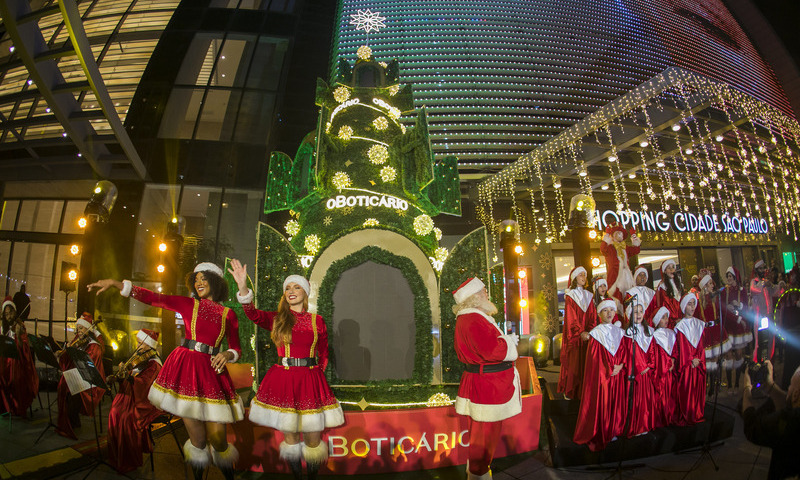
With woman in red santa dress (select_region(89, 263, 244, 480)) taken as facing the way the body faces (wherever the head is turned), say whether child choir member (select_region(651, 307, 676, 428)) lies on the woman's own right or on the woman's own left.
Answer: on the woman's own left

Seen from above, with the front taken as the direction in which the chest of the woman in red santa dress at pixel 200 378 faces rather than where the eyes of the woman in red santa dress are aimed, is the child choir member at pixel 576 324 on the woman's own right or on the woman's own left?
on the woman's own left

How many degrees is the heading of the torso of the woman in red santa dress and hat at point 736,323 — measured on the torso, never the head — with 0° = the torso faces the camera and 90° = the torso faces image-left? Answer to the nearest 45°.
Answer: approximately 45°

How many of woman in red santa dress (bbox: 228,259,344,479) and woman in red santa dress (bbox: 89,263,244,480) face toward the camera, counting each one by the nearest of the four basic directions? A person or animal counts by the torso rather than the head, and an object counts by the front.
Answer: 2

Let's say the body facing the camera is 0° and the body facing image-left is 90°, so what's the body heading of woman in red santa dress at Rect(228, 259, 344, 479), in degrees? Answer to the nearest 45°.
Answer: approximately 0°

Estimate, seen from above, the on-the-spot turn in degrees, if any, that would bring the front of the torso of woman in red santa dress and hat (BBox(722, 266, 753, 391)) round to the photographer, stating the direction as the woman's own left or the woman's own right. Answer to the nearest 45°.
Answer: approximately 45° to the woman's own left

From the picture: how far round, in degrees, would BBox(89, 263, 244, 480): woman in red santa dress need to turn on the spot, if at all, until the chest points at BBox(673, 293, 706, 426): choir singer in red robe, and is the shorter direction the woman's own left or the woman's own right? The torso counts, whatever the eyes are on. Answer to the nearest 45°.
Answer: approximately 90° to the woman's own left
